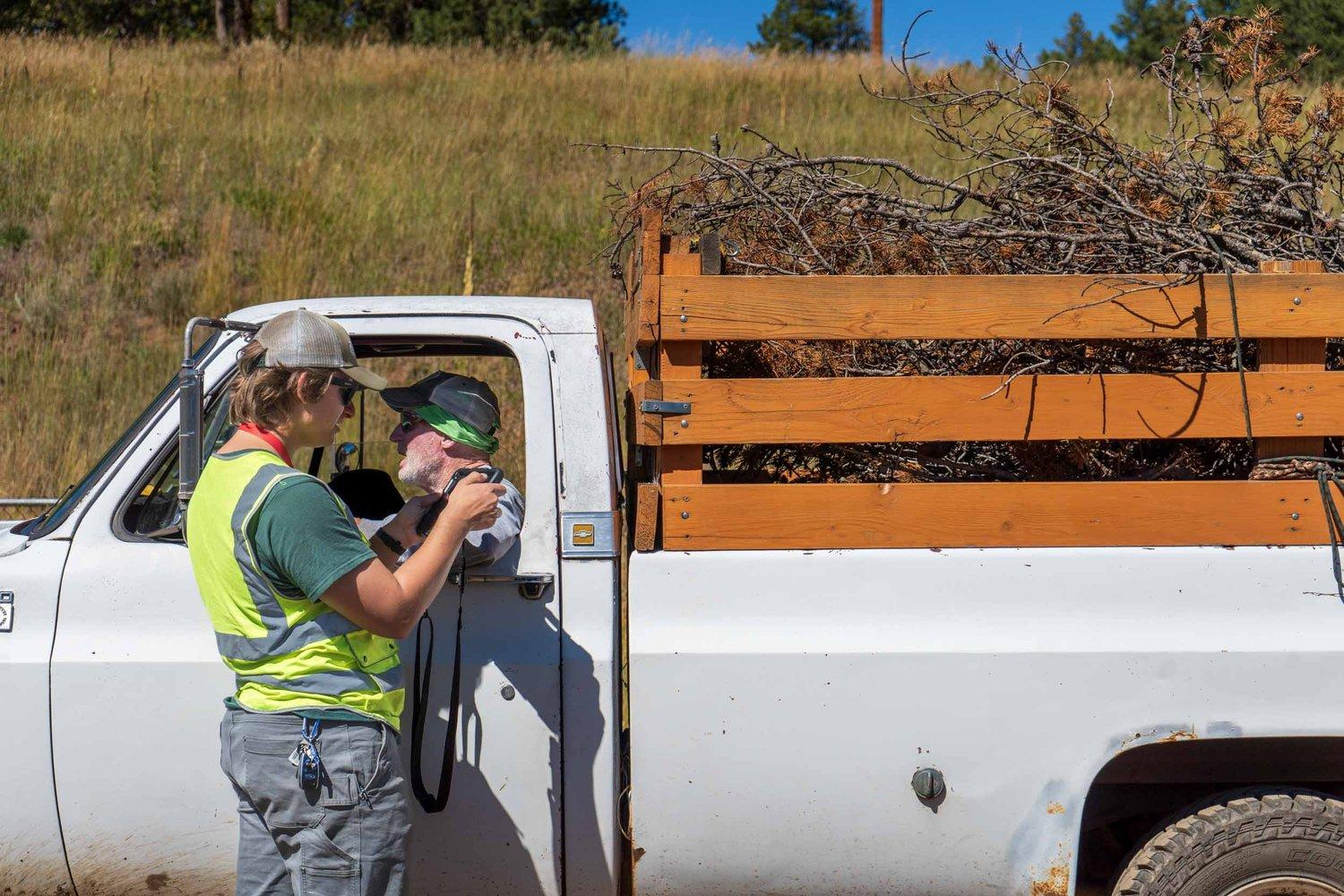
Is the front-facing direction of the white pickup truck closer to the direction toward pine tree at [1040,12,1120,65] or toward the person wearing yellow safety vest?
the person wearing yellow safety vest

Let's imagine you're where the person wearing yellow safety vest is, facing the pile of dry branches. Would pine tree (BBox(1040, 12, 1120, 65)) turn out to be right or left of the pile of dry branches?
left

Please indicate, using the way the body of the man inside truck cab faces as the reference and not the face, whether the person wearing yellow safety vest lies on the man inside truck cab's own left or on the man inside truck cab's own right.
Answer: on the man inside truck cab's own left

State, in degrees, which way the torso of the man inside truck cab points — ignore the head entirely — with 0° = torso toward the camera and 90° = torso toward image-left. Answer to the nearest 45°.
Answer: approximately 90°

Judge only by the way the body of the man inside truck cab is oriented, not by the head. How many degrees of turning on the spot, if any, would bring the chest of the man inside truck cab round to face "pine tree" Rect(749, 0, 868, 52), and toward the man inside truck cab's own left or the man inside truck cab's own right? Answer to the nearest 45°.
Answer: approximately 90° to the man inside truck cab's own right

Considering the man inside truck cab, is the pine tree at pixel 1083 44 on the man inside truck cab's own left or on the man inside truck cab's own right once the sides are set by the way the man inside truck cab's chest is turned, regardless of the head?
on the man inside truck cab's own right

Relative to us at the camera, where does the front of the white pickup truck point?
facing to the left of the viewer

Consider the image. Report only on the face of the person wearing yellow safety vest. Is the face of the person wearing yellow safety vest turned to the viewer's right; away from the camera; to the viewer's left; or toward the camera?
to the viewer's right

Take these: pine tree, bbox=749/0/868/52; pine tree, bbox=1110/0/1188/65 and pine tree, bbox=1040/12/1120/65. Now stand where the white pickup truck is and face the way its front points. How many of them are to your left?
0

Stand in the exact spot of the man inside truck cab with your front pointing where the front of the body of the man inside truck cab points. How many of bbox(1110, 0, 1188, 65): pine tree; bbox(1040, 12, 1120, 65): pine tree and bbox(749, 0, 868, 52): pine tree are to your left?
0

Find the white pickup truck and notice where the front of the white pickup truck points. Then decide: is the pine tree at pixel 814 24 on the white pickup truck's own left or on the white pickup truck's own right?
on the white pickup truck's own right

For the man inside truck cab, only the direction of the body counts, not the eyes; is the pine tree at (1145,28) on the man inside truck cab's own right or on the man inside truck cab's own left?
on the man inside truck cab's own right

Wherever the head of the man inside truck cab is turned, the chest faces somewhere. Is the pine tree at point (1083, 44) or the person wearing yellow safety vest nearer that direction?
the person wearing yellow safety vest
